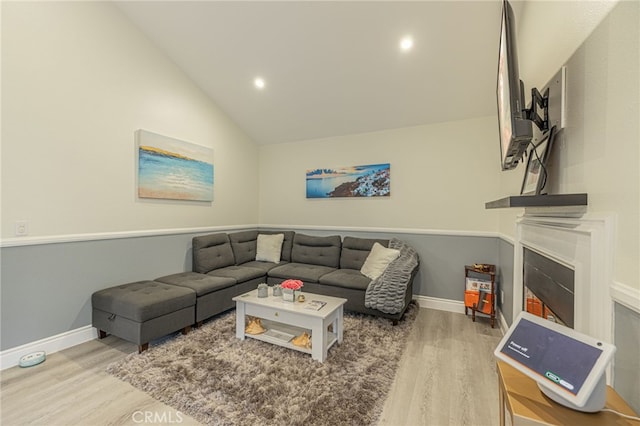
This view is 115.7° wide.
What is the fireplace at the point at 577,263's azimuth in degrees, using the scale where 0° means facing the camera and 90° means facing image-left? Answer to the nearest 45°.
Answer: approximately 45°

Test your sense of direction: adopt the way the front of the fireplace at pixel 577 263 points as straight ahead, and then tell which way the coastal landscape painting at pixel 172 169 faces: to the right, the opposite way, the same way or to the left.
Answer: the opposite way

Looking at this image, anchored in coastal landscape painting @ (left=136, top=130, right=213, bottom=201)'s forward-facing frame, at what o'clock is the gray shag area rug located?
The gray shag area rug is roughly at 1 o'clock from the coastal landscape painting.

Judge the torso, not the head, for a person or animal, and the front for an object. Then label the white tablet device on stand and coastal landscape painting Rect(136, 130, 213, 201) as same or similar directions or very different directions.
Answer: very different directions
